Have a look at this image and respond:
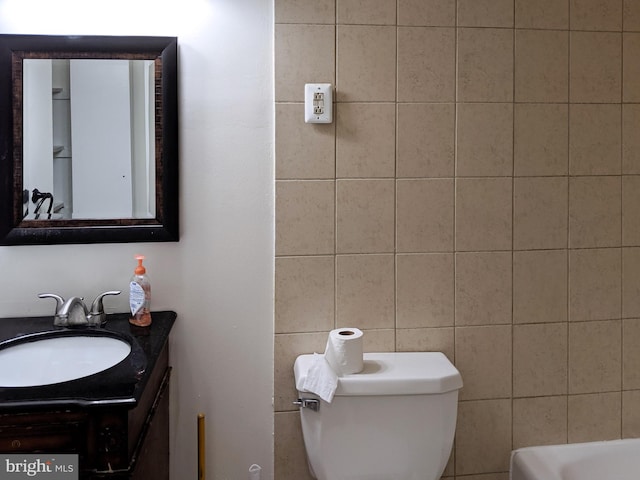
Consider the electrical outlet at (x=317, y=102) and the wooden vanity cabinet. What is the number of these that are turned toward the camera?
2

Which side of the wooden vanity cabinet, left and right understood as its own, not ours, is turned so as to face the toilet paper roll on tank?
left

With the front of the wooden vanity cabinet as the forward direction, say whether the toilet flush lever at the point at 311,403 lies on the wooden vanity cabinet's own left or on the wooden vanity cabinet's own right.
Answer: on the wooden vanity cabinet's own left

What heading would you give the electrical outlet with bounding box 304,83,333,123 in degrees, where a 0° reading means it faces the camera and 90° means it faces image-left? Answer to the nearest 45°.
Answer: approximately 0°

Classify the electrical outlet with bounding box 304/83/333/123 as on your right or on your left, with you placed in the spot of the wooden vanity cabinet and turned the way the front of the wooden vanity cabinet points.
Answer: on your left

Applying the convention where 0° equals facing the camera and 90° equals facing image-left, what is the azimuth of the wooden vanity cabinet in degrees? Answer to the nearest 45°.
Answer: approximately 0°
